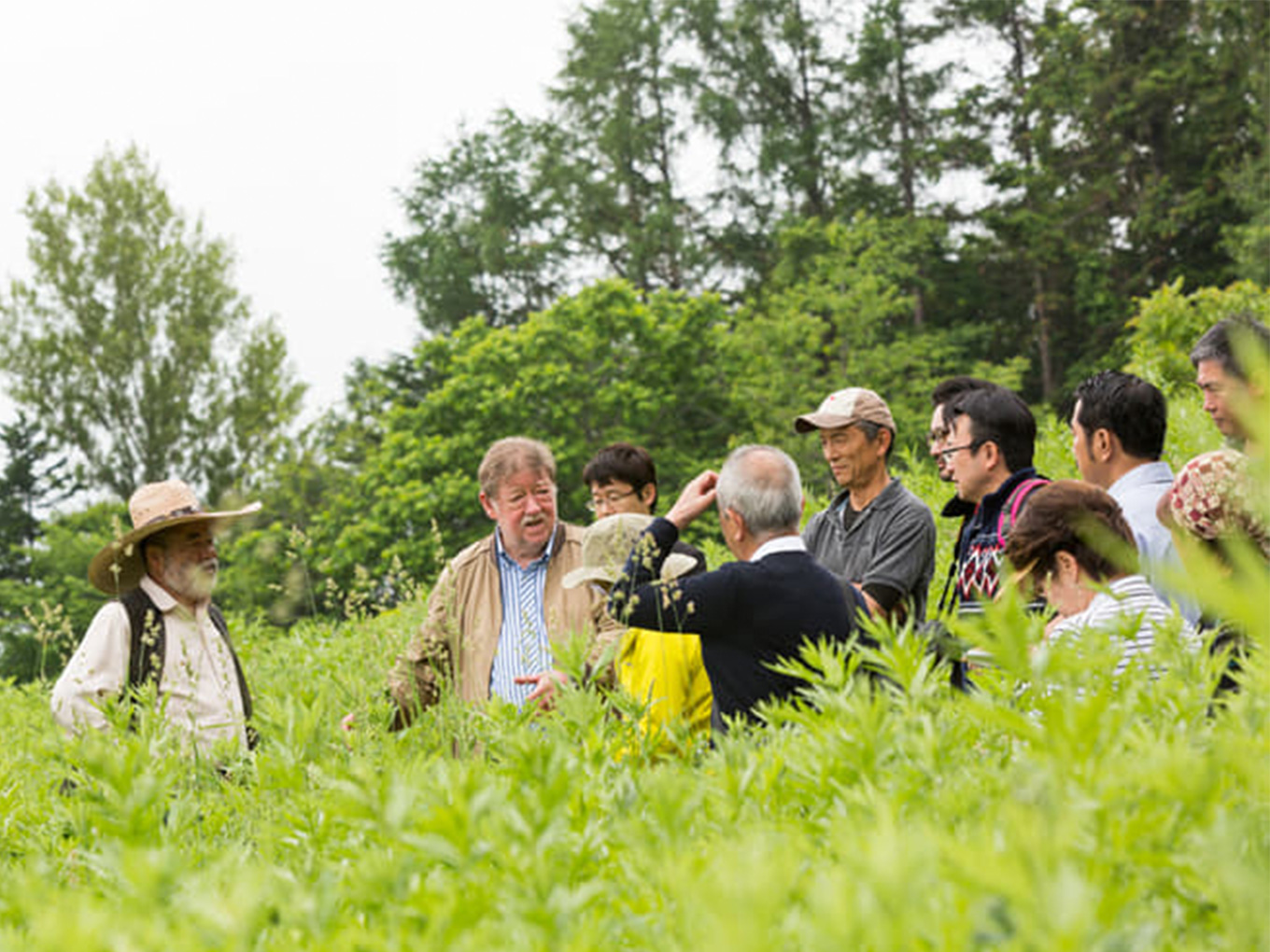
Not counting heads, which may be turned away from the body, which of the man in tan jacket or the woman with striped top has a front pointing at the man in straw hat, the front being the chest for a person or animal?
the woman with striped top

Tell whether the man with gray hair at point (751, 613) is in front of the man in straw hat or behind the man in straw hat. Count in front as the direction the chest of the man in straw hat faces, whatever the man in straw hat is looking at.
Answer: in front

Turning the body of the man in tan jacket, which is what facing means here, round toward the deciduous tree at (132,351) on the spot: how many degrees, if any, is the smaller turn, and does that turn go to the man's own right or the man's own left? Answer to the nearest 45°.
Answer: approximately 135° to the man's own left

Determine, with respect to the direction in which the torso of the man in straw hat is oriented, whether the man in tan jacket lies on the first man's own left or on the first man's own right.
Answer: on the first man's own left

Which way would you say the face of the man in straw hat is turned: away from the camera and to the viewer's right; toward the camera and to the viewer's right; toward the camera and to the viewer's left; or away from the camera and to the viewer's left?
toward the camera and to the viewer's right

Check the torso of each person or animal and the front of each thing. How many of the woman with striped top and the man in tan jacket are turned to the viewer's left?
1

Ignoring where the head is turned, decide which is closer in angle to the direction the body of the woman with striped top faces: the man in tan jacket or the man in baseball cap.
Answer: the man in tan jacket

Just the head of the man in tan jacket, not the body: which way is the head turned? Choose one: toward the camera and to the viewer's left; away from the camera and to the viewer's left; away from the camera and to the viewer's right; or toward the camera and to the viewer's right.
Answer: toward the camera and to the viewer's right

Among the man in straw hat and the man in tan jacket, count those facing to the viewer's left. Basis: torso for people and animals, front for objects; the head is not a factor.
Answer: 0

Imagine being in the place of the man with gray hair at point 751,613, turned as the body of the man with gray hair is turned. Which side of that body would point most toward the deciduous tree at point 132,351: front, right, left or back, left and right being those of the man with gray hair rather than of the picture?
front

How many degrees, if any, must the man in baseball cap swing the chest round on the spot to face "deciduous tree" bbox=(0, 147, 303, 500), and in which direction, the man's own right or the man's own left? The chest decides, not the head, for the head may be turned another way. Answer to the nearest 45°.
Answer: approximately 90° to the man's own right

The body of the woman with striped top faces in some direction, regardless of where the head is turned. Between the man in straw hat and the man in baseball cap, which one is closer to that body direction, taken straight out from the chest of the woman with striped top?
the man in straw hat

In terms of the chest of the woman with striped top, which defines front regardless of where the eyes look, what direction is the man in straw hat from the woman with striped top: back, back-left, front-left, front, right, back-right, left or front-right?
front

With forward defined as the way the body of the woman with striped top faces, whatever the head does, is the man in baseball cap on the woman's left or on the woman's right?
on the woman's right

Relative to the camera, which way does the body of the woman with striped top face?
to the viewer's left

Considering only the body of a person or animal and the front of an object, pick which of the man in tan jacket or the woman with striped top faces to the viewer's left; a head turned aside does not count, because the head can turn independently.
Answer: the woman with striped top
